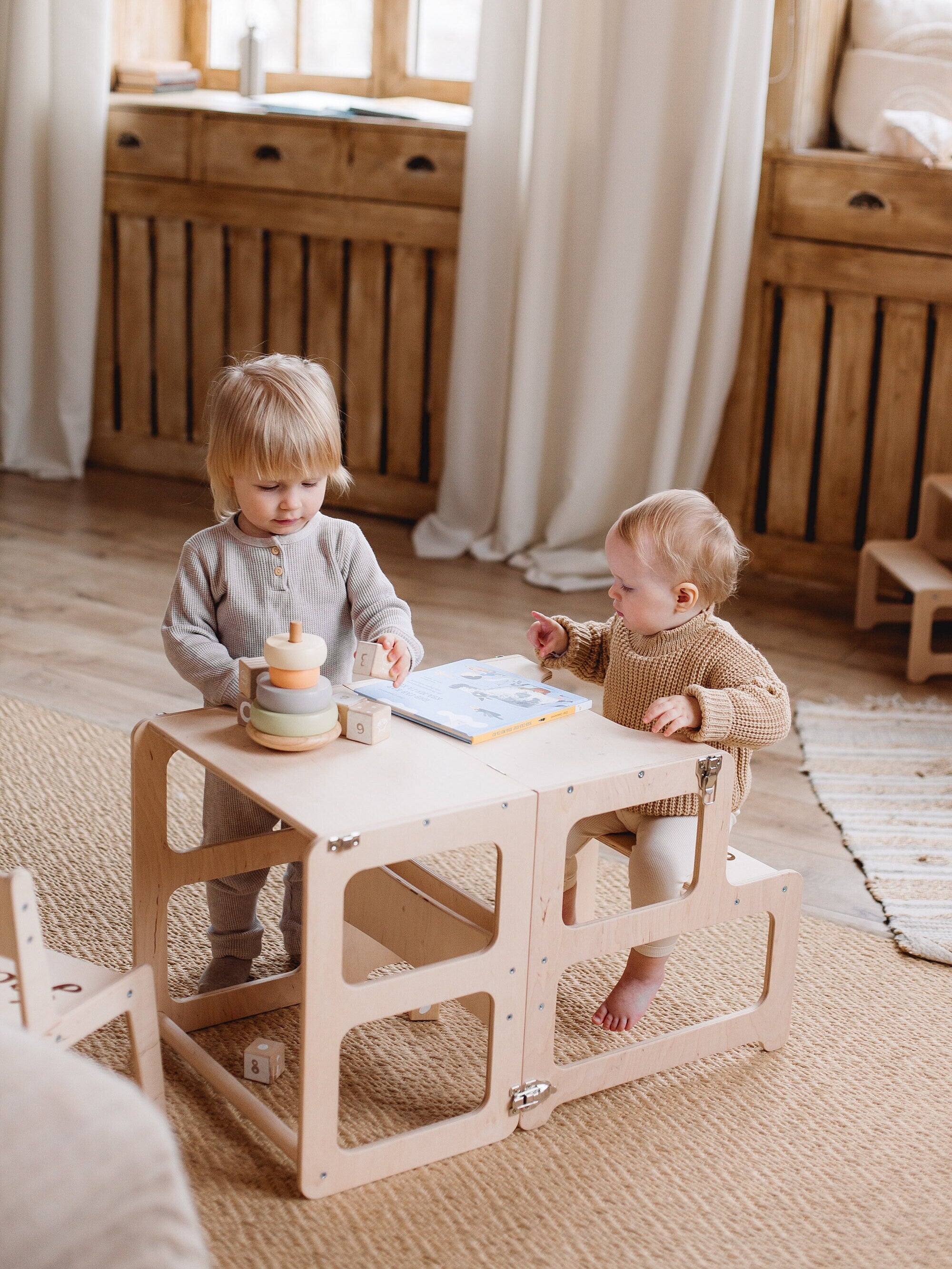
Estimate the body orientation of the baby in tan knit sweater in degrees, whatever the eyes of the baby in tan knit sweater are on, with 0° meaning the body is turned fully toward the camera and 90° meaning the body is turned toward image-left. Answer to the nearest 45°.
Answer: approximately 45°

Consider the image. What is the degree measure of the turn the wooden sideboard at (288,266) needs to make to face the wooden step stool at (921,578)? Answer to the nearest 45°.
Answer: approximately 45° to its left

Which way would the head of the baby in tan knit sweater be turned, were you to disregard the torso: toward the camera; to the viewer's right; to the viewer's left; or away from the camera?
to the viewer's left

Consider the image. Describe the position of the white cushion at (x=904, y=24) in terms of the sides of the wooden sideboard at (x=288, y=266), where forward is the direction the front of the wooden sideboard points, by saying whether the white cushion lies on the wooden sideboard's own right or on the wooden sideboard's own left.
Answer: on the wooden sideboard's own left

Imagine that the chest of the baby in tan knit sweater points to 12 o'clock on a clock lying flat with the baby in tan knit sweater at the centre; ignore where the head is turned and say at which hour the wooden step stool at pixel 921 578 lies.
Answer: The wooden step stool is roughly at 5 o'clock from the baby in tan knit sweater.

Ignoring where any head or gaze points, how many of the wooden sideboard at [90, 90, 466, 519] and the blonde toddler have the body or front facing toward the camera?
2

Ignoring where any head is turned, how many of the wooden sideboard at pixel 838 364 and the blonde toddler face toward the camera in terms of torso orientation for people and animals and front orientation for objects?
2

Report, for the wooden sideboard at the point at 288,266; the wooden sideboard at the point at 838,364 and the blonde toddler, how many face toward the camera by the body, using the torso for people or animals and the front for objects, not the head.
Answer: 3

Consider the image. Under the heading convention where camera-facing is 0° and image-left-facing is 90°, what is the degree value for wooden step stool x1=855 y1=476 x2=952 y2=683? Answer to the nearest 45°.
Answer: approximately 45°
